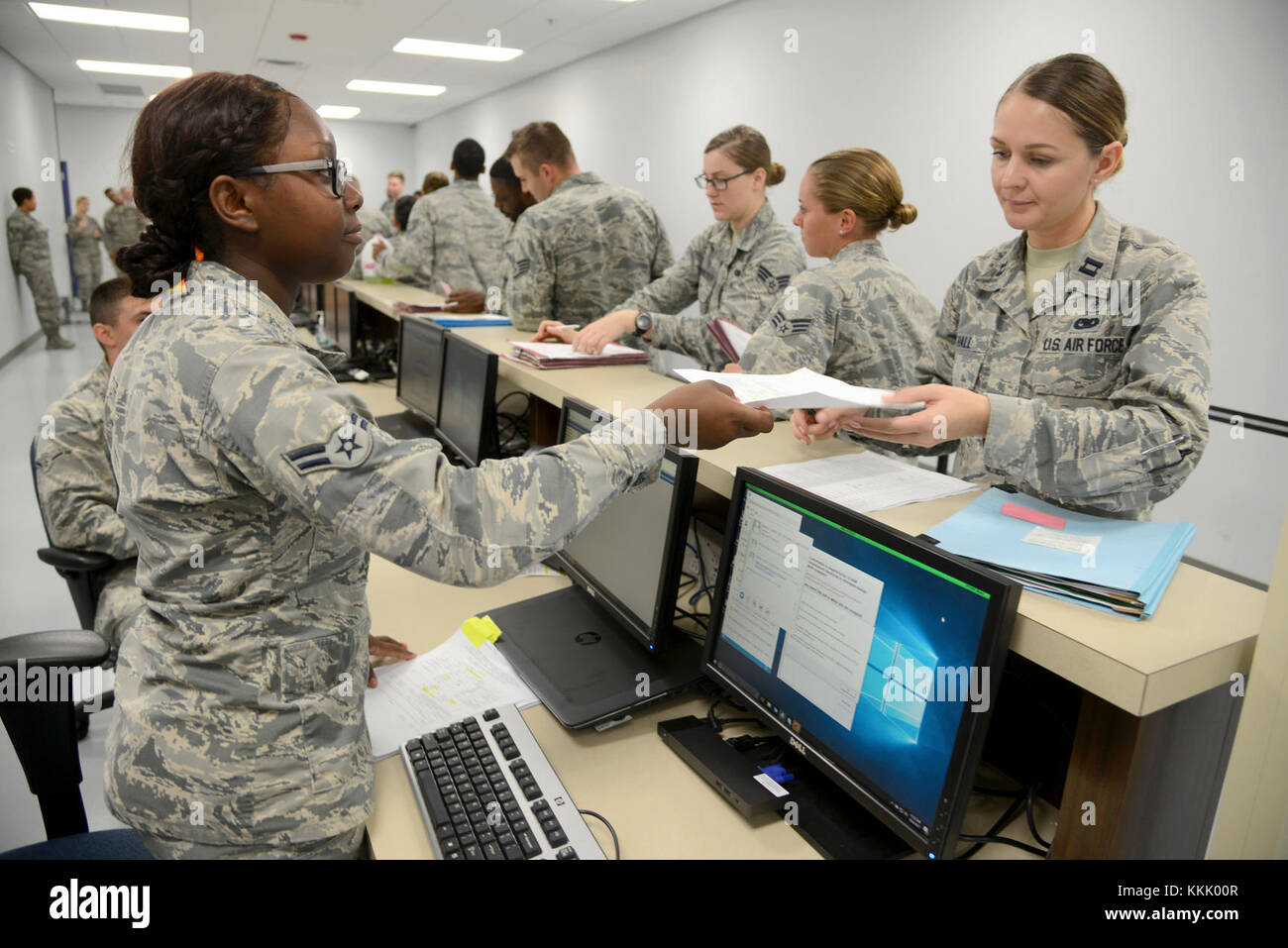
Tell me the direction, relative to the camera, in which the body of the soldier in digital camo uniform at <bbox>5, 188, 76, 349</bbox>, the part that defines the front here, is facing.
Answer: to the viewer's right

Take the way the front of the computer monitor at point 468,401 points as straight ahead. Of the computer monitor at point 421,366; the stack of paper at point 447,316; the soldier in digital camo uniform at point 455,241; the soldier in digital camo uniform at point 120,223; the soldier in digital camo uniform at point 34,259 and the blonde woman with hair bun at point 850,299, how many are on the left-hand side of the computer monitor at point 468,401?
1

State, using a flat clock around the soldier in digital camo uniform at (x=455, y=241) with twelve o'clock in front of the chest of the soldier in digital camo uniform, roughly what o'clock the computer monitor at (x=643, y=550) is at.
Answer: The computer monitor is roughly at 6 o'clock from the soldier in digital camo uniform.

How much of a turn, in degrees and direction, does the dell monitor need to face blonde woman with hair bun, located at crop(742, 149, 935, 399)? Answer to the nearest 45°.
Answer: approximately 180°

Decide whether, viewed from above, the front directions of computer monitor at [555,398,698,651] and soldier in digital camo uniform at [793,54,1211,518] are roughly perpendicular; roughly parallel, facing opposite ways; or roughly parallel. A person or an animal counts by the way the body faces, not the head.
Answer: roughly parallel

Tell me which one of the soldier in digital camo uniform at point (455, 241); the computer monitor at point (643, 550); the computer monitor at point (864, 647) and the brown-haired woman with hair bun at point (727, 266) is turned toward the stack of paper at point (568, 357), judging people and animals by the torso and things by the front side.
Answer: the brown-haired woman with hair bun

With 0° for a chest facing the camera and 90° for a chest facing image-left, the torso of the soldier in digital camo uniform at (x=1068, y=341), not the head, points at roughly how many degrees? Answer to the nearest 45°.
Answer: approximately 45°

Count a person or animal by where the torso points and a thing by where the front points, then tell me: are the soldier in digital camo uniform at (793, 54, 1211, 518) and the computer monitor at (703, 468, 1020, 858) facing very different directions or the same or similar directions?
same or similar directions

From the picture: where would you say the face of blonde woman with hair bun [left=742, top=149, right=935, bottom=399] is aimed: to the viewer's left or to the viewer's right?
to the viewer's left

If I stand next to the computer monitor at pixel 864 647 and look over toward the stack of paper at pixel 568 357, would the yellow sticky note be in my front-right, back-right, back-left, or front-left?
front-left

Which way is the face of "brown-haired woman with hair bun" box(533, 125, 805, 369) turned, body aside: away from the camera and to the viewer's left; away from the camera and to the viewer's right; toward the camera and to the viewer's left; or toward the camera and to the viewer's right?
toward the camera and to the viewer's left

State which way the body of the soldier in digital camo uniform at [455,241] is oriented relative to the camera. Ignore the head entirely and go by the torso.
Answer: away from the camera

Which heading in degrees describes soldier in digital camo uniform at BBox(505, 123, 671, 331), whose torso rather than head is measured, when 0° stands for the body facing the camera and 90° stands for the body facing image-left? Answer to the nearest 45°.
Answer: approximately 135°

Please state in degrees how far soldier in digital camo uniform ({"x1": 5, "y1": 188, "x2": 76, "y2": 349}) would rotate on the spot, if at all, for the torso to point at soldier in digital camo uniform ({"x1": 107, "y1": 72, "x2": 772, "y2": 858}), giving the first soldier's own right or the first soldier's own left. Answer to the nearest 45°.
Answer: approximately 90° to the first soldier's own right
